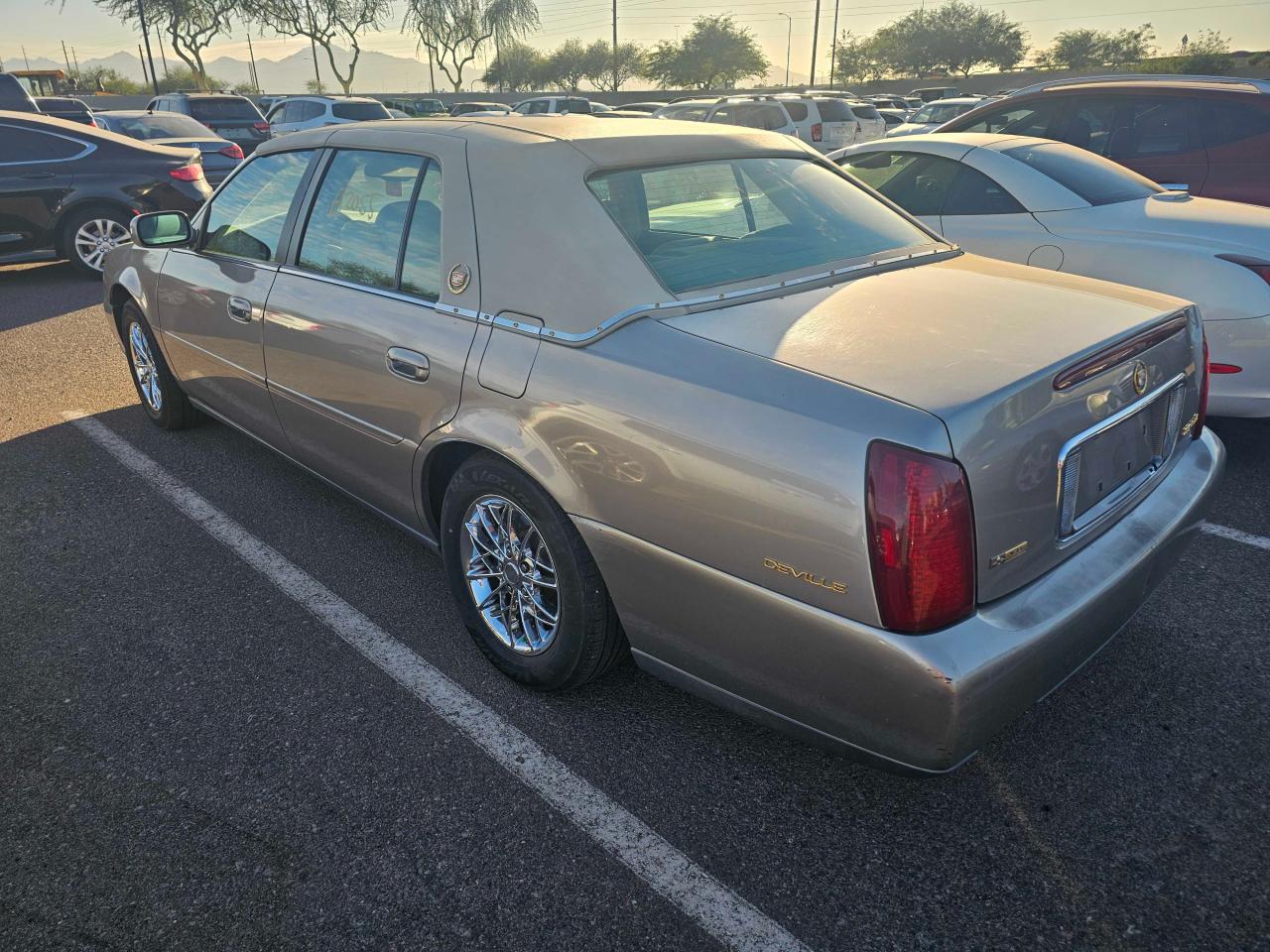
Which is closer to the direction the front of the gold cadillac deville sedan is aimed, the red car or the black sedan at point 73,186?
the black sedan

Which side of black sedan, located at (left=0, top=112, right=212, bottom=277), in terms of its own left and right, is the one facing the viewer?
left

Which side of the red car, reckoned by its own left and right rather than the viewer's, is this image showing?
left

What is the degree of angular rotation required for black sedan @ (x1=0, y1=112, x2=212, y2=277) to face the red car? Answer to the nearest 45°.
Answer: approximately 135° to its left

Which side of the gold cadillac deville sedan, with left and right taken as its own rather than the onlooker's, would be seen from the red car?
right

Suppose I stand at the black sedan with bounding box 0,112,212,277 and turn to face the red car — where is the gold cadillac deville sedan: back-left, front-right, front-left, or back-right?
front-right

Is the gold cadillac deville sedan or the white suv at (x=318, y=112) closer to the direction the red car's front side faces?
the white suv

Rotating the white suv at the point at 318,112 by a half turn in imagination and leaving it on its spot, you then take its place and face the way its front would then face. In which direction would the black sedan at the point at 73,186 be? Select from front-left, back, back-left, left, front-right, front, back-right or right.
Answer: front-right

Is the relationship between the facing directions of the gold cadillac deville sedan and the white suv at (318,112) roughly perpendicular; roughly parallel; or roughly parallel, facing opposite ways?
roughly parallel

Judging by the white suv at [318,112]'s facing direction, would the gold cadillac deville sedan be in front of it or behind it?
behind

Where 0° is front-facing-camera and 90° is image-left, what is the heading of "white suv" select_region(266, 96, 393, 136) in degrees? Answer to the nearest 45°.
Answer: approximately 135°

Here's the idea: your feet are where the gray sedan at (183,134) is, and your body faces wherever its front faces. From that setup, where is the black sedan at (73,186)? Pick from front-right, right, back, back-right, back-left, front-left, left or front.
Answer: back-left

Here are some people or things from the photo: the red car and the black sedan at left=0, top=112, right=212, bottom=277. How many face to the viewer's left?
2

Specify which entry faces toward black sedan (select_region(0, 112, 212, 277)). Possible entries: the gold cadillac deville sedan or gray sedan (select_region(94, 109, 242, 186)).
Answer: the gold cadillac deville sedan

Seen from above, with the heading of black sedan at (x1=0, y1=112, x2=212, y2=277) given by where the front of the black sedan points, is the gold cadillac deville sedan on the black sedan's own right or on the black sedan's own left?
on the black sedan's own left

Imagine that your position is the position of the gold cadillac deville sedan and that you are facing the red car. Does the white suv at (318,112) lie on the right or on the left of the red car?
left
